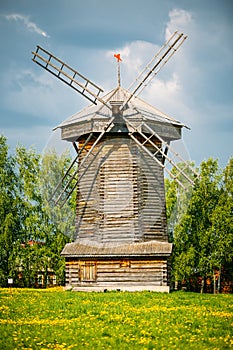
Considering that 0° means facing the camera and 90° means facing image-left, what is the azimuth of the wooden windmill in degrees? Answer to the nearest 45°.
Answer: approximately 0°

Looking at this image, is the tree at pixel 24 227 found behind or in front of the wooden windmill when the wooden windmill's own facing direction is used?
behind

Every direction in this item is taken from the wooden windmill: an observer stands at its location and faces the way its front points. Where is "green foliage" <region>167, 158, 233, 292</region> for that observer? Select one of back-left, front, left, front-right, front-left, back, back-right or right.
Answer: back-left

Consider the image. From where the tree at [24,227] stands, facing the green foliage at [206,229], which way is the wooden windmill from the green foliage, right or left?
right

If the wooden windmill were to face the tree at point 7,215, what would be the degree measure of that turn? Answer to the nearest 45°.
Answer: approximately 135° to its right
